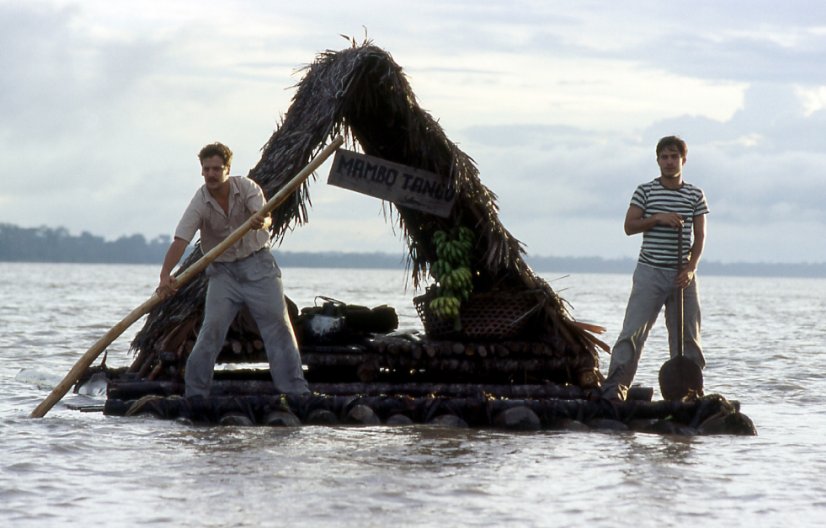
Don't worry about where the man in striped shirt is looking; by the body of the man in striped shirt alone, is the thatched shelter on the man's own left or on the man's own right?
on the man's own right

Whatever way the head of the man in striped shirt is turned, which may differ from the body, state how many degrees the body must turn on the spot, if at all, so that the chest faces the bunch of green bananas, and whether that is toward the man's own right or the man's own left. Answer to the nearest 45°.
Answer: approximately 135° to the man's own right

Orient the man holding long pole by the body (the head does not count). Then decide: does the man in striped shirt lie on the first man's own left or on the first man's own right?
on the first man's own left

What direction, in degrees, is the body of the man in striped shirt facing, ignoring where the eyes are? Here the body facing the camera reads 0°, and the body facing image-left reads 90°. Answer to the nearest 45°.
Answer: approximately 0°

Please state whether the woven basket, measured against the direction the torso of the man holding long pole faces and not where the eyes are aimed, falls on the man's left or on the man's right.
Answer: on the man's left

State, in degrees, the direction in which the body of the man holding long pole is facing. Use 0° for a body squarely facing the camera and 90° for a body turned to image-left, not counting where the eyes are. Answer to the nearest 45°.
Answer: approximately 0°

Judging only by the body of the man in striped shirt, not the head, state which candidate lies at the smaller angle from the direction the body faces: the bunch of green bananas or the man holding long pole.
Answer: the man holding long pole

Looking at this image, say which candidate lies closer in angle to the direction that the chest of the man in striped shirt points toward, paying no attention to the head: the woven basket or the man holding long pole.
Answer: the man holding long pole

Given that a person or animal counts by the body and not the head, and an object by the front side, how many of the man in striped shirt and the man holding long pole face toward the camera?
2
